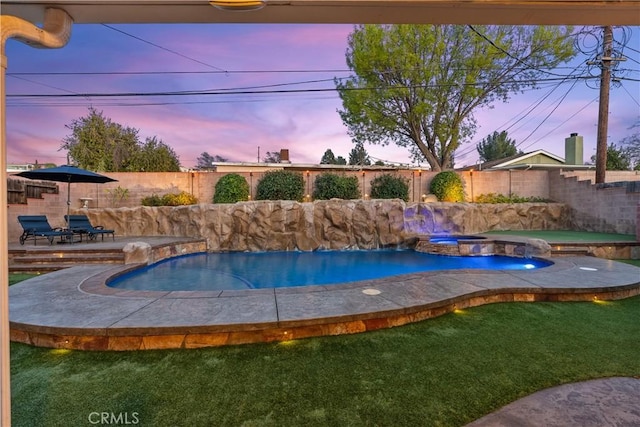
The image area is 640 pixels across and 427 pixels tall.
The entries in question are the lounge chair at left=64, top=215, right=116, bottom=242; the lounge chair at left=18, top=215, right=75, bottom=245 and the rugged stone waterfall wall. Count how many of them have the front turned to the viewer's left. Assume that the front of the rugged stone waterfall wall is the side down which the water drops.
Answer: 0

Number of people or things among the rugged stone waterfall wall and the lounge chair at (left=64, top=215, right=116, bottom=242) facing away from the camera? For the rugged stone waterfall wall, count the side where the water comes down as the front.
0

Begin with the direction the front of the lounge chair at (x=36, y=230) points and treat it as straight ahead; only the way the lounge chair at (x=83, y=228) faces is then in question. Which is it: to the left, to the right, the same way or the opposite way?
the same way

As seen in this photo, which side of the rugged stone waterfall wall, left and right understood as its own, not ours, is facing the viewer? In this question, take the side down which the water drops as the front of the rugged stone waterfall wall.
front

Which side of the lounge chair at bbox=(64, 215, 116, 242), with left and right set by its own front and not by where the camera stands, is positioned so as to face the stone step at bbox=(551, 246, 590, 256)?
front

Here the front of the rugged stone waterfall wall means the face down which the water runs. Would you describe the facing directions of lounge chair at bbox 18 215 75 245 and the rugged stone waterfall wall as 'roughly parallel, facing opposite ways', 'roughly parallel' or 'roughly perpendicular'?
roughly perpendicular

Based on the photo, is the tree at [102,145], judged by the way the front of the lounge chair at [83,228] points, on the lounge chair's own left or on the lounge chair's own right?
on the lounge chair's own left

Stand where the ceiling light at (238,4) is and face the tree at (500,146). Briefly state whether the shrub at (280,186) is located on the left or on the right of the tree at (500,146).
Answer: left

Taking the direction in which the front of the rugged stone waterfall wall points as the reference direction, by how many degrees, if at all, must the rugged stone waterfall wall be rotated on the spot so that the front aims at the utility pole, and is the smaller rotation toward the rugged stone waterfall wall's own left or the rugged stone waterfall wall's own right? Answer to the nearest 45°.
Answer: approximately 90° to the rugged stone waterfall wall's own left

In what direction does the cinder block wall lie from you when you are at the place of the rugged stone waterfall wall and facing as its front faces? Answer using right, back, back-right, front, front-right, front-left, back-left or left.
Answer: left

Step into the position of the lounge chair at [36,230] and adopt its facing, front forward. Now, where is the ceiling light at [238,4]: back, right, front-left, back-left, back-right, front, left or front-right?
front-right

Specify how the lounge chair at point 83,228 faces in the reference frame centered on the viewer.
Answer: facing the viewer and to the right of the viewer
